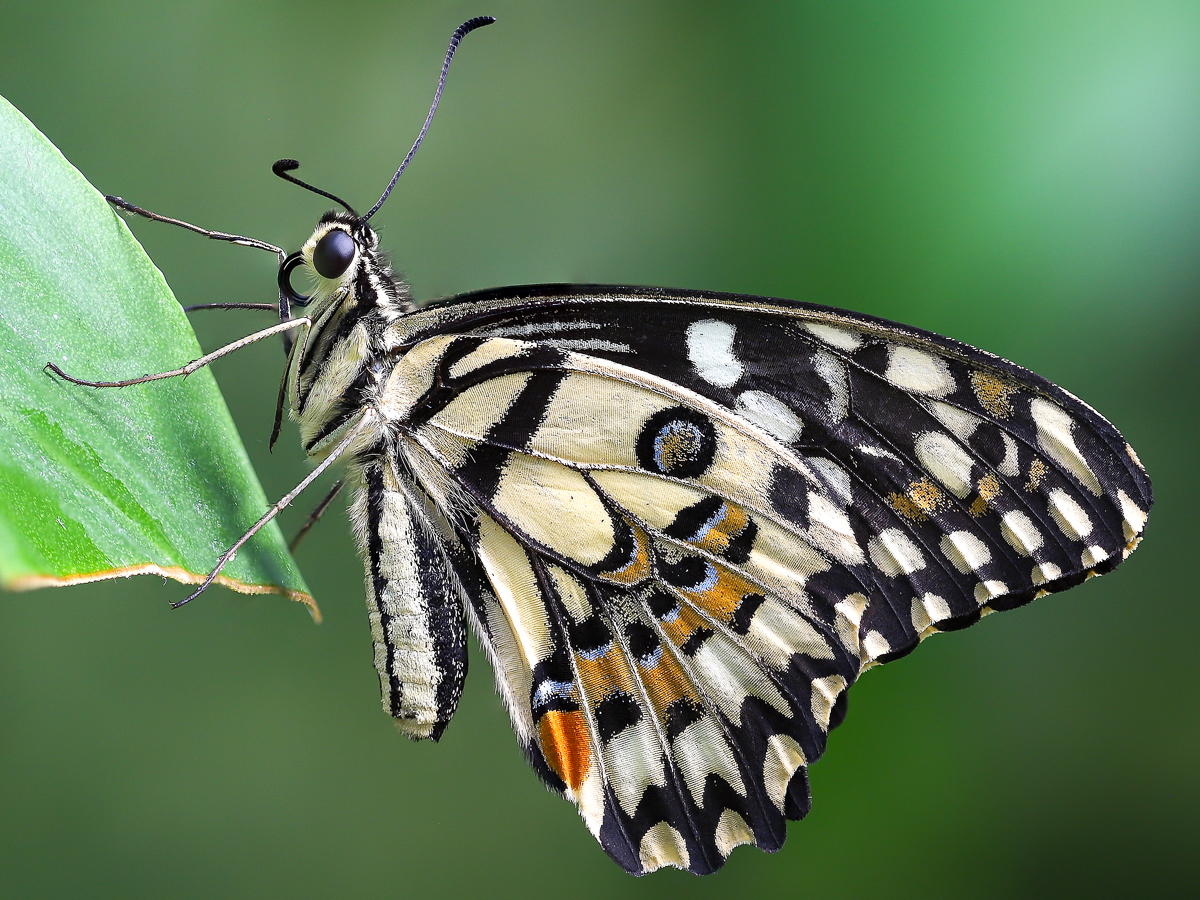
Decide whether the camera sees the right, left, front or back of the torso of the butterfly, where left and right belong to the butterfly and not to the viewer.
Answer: left
